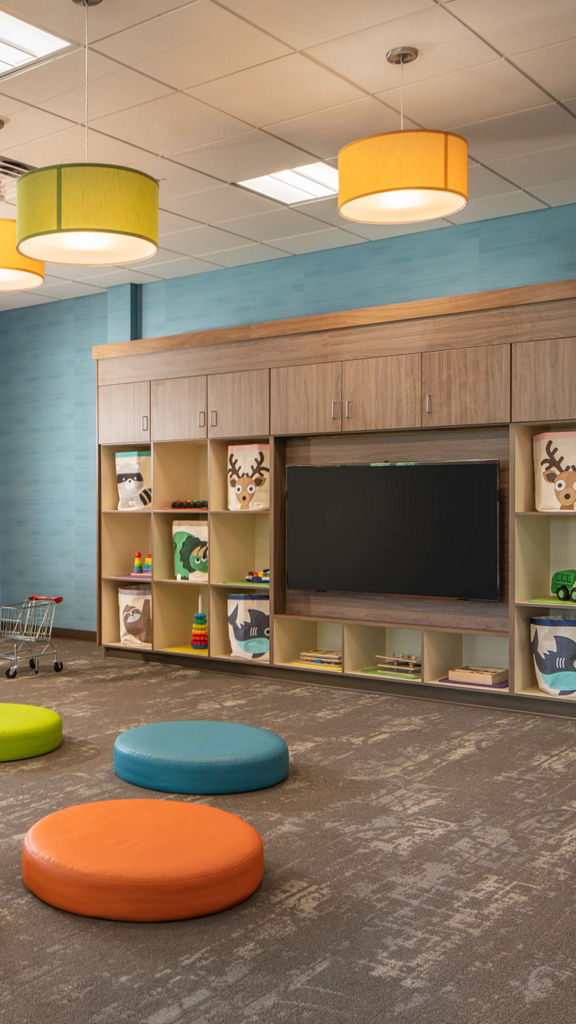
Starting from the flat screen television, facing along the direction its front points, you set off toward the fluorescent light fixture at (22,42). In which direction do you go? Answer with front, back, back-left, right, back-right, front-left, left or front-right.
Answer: front

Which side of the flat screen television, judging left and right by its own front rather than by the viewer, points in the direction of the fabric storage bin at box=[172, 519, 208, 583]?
right

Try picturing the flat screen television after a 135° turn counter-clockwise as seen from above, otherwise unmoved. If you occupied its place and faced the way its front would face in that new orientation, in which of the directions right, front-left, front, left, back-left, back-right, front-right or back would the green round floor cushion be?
back-right

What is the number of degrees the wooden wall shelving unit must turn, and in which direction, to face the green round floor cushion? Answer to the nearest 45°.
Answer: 0° — it already faces it

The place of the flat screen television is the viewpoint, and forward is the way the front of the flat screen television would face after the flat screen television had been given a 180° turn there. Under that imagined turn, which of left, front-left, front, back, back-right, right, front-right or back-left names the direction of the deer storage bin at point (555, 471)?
right

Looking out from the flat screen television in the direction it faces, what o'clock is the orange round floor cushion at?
The orange round floor cushion is roughly at 11 o'clock from the flat screen television.

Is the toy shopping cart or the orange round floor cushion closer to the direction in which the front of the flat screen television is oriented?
the orange round floor cushion

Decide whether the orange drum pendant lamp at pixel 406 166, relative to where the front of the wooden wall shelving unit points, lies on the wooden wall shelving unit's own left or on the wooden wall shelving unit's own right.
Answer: on the wooden wall shelving unit's own left

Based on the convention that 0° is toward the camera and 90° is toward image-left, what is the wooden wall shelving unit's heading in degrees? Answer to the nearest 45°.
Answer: approximately 45°

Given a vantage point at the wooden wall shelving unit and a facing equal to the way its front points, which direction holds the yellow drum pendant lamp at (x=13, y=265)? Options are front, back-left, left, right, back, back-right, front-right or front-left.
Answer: front

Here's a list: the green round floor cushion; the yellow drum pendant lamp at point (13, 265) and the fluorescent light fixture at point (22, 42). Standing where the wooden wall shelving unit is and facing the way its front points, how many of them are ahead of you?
3

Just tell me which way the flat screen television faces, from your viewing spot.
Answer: facing the viewer and to the left of the viewer

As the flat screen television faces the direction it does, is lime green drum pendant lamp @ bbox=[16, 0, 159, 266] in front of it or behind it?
in front

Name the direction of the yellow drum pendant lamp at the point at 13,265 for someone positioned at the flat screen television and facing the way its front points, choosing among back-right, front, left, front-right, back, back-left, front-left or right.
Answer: front
